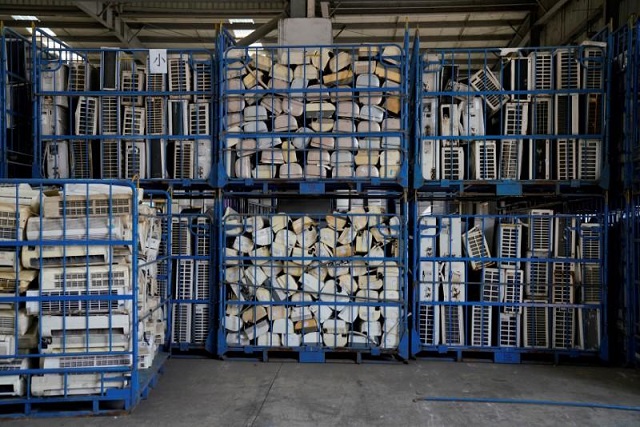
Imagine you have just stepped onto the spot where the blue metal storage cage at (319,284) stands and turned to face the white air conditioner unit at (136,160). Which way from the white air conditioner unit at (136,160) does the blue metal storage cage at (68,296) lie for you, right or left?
left

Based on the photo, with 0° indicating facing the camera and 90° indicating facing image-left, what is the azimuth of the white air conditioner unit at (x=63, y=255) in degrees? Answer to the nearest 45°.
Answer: approximately 0°

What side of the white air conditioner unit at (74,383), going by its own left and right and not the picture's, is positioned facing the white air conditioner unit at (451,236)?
left

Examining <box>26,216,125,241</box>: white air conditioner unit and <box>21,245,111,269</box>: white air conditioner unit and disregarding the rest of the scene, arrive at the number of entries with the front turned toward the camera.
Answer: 2

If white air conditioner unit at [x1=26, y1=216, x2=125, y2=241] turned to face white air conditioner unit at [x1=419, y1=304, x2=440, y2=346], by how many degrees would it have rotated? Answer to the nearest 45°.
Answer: approximately 90° to its left

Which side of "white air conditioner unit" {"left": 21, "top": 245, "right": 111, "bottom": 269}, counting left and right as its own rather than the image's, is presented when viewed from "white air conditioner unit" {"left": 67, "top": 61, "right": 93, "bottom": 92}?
back
